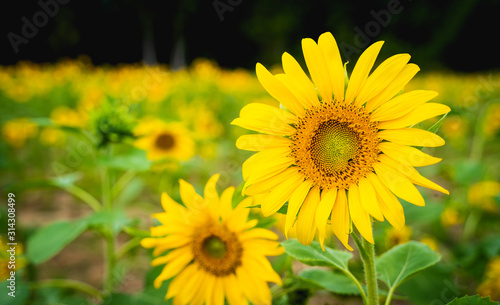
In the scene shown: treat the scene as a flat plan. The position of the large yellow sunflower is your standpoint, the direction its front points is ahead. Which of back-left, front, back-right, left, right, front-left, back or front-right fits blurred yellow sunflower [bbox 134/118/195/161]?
back-right

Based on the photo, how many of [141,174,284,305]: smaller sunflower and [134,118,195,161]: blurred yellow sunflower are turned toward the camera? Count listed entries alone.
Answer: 2

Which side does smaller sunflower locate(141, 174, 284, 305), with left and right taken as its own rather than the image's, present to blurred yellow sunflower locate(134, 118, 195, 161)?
back

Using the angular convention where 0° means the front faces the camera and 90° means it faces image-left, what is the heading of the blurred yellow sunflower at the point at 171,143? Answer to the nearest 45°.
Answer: approximately 0°

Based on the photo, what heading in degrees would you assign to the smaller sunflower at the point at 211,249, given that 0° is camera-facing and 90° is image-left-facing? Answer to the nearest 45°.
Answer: approximately 0°
